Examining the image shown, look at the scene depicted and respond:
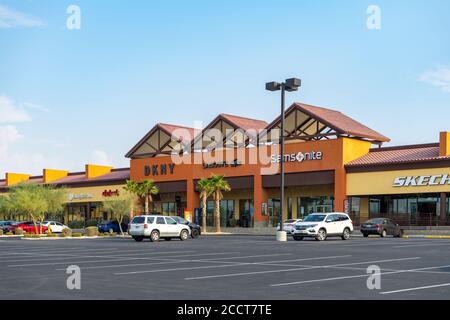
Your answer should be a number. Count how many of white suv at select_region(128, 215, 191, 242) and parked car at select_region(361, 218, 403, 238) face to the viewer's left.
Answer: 0

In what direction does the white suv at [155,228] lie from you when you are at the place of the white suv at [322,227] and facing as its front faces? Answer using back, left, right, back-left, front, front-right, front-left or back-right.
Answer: front-right

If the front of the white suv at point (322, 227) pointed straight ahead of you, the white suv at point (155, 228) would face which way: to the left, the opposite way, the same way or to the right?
the opposite way

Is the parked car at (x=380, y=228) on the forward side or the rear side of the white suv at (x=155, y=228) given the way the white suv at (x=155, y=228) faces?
on the forward side

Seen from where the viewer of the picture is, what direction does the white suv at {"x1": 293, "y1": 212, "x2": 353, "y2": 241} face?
facing the viewer and to the left of the viewer

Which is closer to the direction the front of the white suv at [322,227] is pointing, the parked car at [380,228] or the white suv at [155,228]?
the white suv

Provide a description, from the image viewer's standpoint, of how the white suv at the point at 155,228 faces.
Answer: facing away from the viewer and to the right of the viewer

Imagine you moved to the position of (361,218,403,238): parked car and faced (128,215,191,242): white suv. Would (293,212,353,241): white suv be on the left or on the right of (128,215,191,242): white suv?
left
